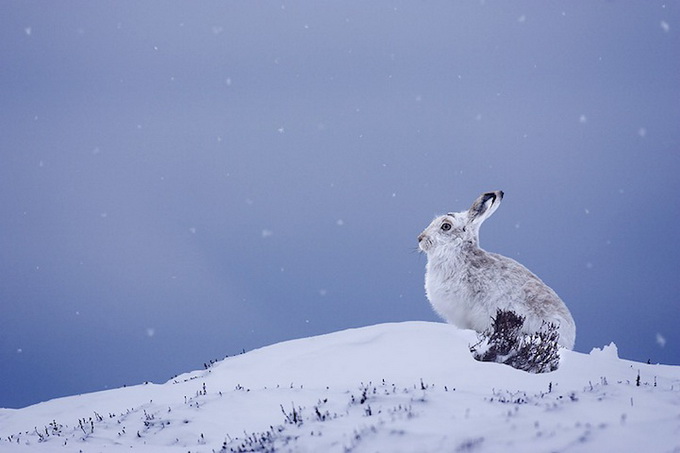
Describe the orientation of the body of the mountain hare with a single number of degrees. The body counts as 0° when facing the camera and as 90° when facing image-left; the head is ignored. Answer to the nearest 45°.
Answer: approximately 90°
